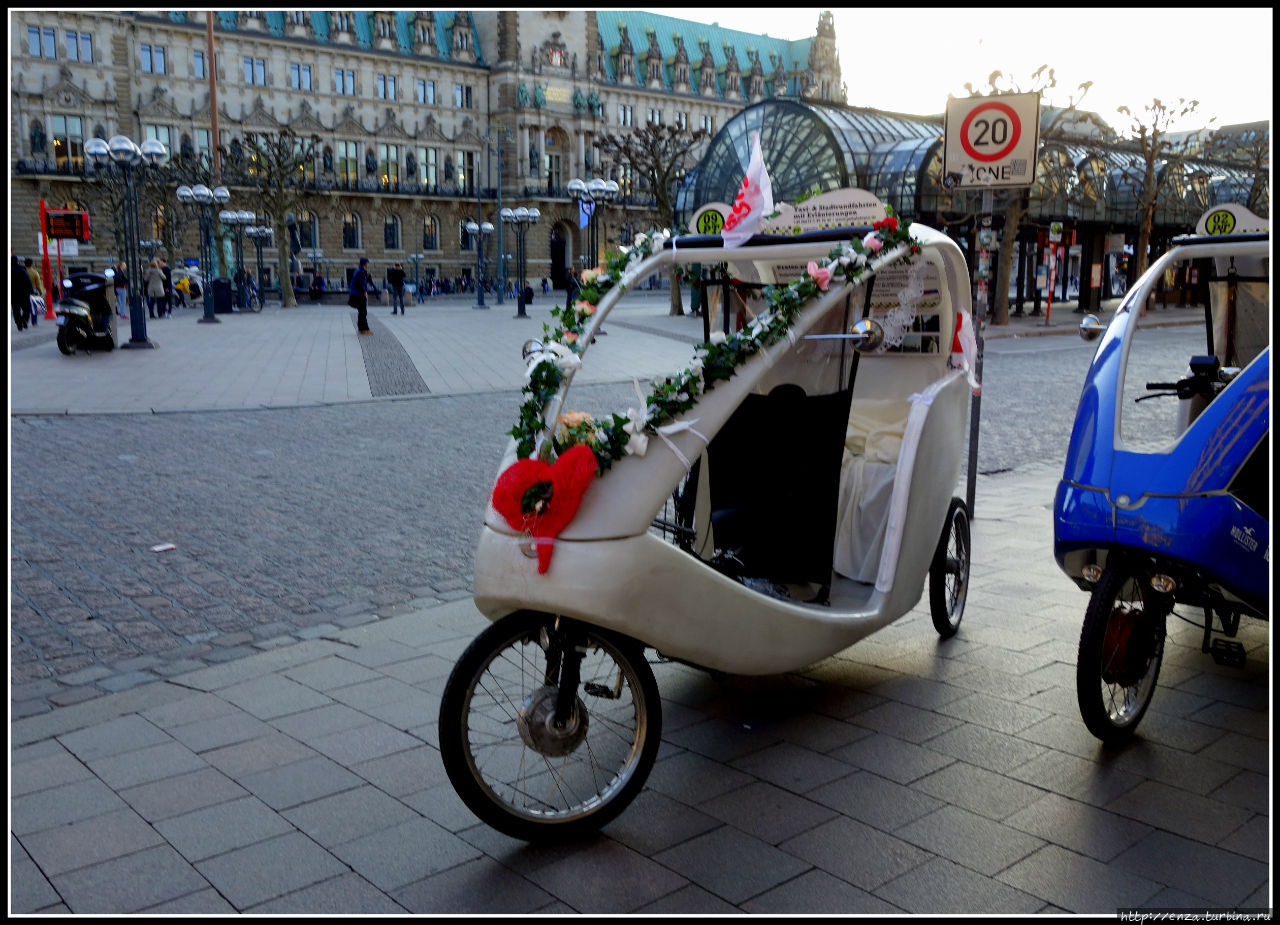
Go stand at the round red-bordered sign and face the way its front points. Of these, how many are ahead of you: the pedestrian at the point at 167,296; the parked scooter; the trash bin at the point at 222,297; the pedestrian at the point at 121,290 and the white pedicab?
1

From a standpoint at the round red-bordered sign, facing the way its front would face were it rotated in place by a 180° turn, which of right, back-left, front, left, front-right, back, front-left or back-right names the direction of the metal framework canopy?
front

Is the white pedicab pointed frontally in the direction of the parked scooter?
no

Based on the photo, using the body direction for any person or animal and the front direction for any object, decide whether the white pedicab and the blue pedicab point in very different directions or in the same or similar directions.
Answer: same or similar directions

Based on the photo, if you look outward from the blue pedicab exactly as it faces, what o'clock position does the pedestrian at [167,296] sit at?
The pedestrian is roughly at 3 o'clock from the blue pedicab.

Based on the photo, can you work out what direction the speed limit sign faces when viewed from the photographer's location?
facing the viewer

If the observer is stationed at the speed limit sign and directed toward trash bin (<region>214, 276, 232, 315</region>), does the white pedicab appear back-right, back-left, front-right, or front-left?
back-left

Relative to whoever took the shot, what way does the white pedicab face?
facing the viewer and to the left of the viewer

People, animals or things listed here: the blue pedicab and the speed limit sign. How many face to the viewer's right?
0

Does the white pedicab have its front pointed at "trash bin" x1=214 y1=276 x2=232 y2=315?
no

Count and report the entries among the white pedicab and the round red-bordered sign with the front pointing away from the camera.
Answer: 0

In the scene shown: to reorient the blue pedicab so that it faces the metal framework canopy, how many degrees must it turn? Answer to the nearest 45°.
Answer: approximately 135° to its right

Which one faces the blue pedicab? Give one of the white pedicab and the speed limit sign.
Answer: the speed limit sign

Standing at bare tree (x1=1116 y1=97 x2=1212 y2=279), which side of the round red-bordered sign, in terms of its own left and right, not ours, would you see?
back

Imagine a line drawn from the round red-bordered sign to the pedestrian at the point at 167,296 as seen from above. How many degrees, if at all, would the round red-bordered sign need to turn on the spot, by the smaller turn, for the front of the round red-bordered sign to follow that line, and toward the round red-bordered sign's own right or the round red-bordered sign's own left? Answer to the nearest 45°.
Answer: approximately 135° to the round red-bordered sign's own right

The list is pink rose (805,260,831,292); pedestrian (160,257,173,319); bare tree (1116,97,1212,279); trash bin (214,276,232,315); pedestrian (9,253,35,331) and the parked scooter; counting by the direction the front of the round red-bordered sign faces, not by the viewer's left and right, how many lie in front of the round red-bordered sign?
1
